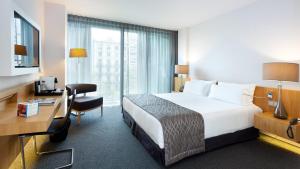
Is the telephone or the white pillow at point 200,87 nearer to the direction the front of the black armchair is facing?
the telephone

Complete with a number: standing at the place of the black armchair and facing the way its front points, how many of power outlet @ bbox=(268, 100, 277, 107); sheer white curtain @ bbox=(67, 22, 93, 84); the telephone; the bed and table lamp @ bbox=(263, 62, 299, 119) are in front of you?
4

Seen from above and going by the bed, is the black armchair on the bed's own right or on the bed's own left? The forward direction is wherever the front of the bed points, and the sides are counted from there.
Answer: on the bed's own right

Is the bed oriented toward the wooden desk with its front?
yes

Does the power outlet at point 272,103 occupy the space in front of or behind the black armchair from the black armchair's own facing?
in front

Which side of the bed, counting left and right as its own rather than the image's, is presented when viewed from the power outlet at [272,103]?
back

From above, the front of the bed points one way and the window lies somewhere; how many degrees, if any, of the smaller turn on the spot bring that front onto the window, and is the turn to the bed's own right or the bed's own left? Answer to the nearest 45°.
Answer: approximately 90° to the bed's own right

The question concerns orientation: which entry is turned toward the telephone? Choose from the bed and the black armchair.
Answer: the black armchair

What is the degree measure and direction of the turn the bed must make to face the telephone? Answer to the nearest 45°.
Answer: approximately 135° to its left

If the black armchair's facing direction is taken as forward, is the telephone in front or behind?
in front
